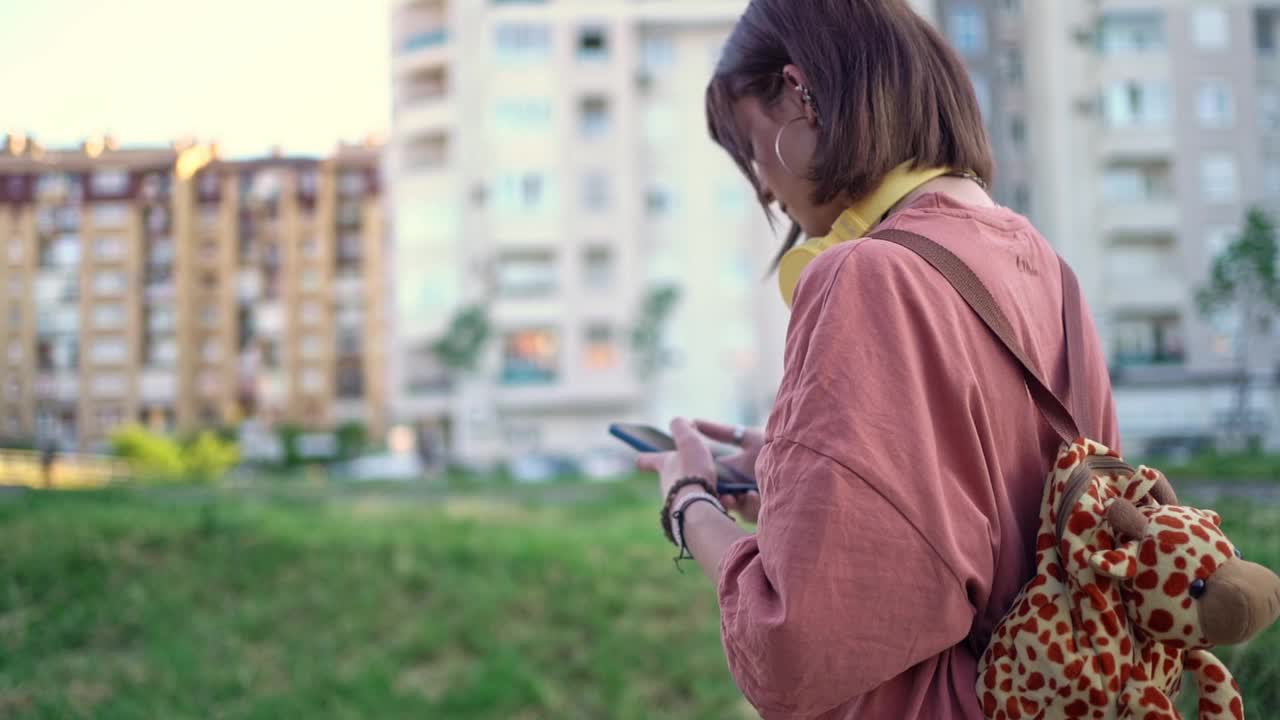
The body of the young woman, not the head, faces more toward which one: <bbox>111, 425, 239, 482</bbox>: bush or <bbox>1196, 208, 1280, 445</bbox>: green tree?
the bush

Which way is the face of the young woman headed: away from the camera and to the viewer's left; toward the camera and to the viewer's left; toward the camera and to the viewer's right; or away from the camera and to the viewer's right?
away from the camera and to the viewer's left

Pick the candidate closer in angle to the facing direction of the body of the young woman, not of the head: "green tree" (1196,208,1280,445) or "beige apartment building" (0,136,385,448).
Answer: the beige apartment building

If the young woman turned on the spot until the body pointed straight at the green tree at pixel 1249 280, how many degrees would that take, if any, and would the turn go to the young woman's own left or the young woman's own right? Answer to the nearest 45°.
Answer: approximately 45° to the young woman's own right

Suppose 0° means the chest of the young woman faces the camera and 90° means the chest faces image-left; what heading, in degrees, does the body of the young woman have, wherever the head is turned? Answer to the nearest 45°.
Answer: approximately 135°
